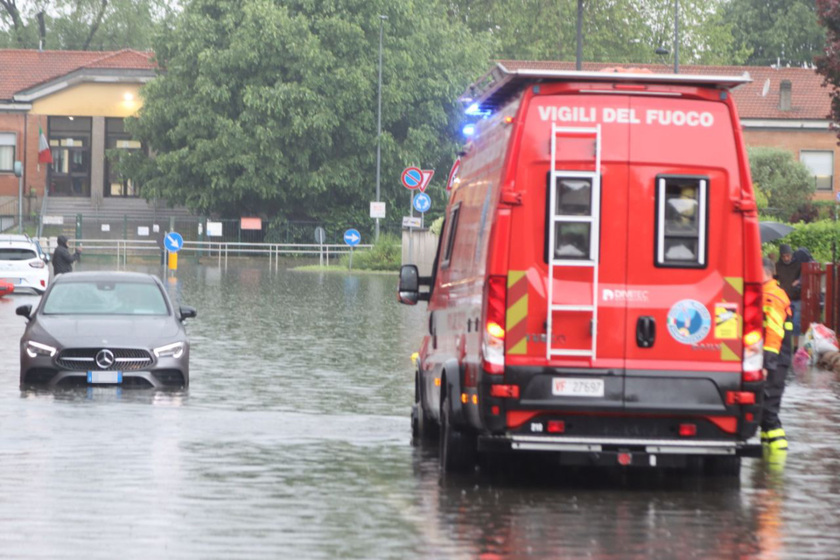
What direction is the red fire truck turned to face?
away from the camera

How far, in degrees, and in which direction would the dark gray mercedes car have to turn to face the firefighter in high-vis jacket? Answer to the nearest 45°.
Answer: approximately 45° to its left

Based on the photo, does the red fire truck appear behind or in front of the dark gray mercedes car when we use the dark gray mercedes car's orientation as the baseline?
in front

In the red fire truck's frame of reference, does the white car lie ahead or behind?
ahead

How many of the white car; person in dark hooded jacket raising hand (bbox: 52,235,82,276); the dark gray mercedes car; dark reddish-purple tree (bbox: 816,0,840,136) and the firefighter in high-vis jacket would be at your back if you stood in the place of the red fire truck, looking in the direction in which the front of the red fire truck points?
0

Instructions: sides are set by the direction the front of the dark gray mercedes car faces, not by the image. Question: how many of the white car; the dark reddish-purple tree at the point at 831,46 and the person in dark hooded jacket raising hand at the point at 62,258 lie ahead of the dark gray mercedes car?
0

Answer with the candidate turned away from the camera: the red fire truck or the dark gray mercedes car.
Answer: the red fire truck

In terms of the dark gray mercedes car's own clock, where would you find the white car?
The white car is roughly at 6 o'clock from the dark gray mercedes car.

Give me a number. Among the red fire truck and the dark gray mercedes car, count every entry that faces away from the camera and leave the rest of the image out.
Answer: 1

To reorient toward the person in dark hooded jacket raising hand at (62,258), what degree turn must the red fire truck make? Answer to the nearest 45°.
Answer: approximately 45° to its left

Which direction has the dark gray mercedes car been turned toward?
toward the camera

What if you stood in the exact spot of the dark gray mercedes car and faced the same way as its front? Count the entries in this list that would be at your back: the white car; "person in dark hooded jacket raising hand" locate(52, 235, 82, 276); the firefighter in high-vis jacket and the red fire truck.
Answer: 2

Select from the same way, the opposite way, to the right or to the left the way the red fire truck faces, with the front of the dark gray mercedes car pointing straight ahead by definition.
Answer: the opposite way

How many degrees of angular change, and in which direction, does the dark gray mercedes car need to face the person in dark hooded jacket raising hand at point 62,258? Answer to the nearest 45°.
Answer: approximately 180°

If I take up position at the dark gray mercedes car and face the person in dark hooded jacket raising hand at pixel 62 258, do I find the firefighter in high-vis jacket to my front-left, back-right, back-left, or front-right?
back-right

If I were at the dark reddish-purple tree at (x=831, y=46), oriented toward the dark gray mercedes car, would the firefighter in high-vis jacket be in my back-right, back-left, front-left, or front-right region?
front-left
